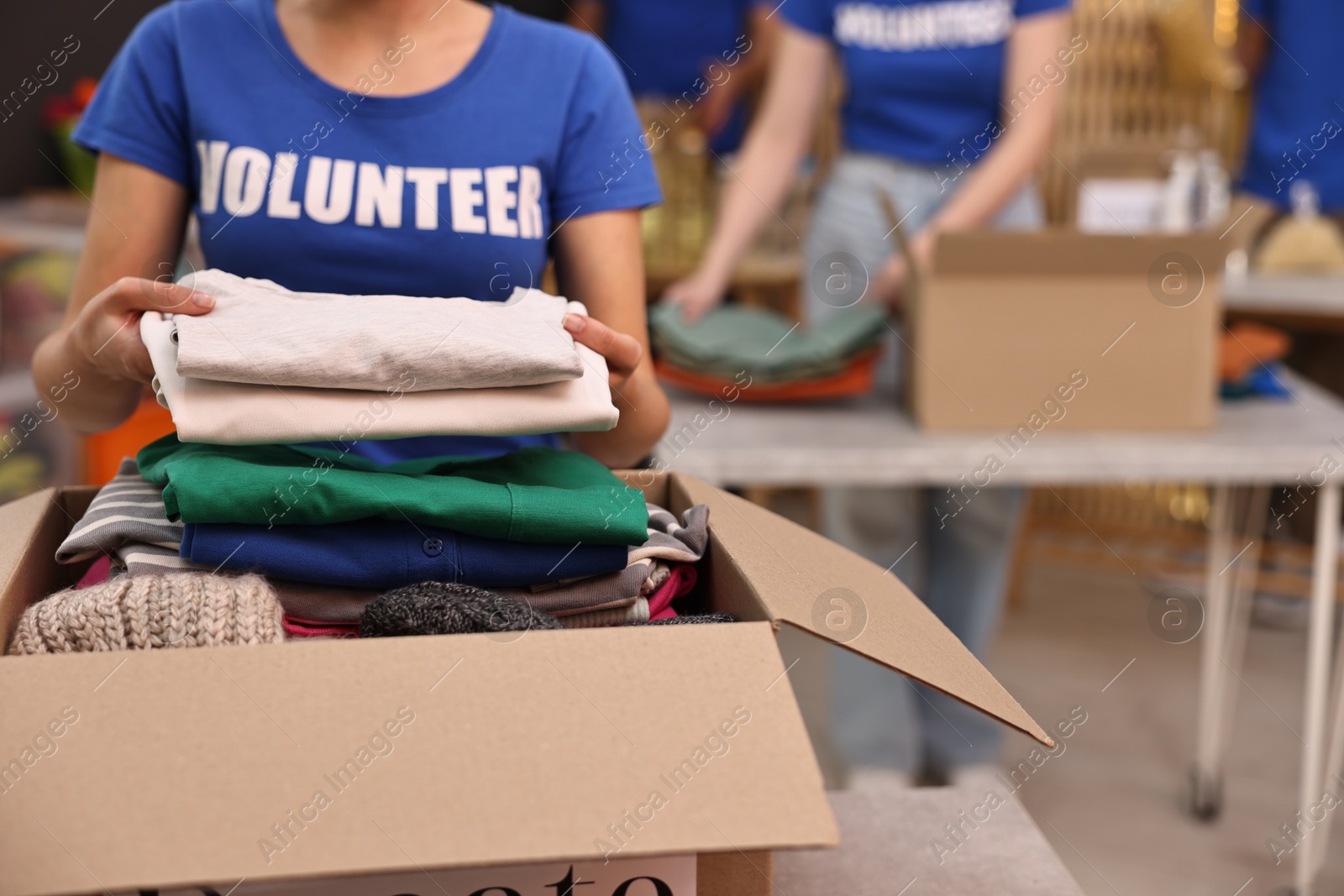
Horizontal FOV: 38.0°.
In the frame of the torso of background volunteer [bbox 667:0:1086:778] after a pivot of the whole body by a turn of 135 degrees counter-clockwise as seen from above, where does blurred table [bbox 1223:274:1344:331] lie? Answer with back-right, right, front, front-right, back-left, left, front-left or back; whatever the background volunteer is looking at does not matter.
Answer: front

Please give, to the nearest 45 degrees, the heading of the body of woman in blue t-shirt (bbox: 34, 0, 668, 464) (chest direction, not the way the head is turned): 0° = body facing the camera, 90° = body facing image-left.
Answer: approximately 0°

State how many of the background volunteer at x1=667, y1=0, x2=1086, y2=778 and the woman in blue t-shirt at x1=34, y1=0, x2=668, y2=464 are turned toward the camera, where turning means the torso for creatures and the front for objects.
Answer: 2

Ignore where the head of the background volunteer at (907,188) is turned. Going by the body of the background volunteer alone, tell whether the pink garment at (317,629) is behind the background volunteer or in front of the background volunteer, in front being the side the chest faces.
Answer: in front

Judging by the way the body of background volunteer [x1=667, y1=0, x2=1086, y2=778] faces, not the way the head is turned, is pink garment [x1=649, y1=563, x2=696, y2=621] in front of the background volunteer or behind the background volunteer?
in front

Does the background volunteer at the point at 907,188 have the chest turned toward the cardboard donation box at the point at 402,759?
yes

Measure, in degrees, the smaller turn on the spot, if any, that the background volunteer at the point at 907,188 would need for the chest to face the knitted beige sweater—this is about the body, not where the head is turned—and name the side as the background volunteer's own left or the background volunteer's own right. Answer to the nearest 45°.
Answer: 0° — they already face it
